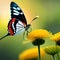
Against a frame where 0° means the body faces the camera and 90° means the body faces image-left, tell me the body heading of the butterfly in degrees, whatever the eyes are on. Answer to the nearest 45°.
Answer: approximately 270°
